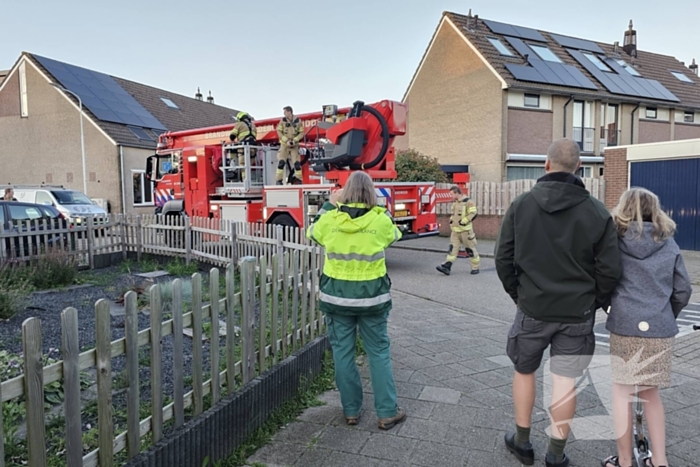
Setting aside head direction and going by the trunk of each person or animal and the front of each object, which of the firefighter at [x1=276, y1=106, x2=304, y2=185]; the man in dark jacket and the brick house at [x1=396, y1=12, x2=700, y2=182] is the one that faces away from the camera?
the man in dark jacket

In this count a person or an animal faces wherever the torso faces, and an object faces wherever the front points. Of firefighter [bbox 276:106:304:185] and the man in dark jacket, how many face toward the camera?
1

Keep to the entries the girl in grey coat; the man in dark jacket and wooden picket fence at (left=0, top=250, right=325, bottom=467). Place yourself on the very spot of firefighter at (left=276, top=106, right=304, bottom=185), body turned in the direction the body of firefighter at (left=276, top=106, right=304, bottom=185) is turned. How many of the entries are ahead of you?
3

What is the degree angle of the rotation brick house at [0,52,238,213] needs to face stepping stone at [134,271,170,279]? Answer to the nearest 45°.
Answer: approximately 45° to its right

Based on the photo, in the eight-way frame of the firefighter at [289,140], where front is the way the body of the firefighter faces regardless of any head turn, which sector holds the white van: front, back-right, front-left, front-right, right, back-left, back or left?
back-right

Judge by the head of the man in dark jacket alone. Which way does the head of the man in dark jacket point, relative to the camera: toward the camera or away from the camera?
away from the camera

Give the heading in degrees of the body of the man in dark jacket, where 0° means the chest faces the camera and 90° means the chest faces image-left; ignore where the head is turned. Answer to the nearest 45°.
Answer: approximately 180°

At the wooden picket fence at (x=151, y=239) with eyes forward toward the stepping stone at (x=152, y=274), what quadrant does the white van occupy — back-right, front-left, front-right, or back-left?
back-right

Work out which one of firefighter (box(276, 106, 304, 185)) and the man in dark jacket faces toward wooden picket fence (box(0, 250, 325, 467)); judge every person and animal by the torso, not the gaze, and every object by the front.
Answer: the firefighter

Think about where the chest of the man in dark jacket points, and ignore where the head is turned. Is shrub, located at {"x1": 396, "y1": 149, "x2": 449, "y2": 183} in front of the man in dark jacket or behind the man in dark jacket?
in front

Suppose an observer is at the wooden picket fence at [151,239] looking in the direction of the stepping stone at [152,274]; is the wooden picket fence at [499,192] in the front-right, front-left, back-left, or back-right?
back-left

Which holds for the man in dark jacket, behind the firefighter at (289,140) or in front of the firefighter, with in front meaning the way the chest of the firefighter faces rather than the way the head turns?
in front

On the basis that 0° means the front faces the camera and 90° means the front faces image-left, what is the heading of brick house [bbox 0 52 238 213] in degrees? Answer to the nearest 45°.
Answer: approximately 315°

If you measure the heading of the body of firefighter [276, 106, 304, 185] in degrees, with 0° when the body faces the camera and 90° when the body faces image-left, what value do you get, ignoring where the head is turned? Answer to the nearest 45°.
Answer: approximately 0°

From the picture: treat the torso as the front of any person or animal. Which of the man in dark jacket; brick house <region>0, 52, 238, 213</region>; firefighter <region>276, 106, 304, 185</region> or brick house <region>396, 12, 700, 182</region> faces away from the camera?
the man in dark jacket

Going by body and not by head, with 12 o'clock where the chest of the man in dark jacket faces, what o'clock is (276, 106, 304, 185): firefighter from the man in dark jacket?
The firefighter is roughly at 11 o'clock from the man in dark jacket.

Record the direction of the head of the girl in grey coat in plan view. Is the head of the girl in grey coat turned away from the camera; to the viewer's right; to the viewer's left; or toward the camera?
away from the camera
